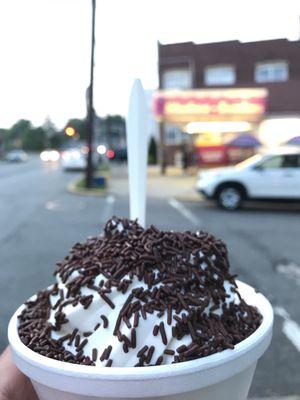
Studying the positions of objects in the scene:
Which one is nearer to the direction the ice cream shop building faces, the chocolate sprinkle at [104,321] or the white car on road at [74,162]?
the chocolate sprinkle

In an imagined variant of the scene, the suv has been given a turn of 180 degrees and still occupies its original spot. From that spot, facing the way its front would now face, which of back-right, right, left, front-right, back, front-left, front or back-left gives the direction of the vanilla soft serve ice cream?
right

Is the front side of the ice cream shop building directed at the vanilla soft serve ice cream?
yes

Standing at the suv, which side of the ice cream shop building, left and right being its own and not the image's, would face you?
front

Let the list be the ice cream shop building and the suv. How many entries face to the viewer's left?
1

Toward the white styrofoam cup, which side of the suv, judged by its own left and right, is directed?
left

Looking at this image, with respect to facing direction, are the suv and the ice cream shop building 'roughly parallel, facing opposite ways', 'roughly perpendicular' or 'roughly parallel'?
roughly perpendicular

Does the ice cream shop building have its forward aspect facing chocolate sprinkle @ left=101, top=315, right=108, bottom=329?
yes

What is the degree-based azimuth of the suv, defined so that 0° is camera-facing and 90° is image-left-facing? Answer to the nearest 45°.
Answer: approximately 90°

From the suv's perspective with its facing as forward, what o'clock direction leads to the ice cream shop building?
The ice cream shop building is roughly at 3 o'clock from the suv.
